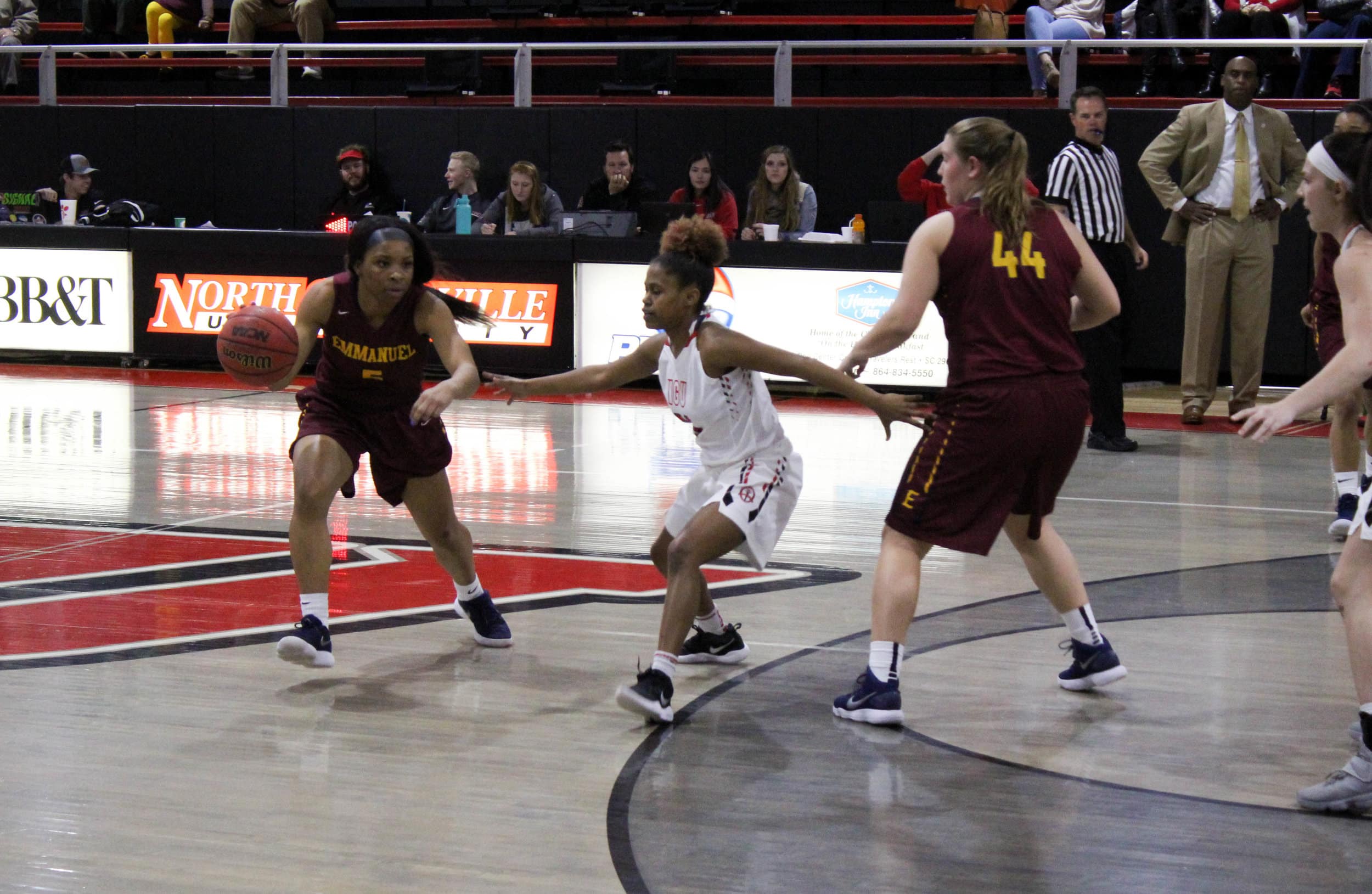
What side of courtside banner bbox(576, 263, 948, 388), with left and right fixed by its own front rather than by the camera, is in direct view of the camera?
front

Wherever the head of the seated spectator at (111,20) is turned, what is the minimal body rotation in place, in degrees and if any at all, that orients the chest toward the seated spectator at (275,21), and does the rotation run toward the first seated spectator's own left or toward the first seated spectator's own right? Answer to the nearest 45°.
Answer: approximately 45° to the first seated spectator's own left

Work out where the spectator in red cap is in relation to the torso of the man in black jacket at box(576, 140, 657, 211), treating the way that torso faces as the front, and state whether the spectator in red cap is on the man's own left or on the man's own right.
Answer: on the man's own right

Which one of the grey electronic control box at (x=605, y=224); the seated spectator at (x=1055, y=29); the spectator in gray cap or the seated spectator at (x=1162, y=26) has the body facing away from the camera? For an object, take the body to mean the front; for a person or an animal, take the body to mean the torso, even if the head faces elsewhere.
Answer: the grey electronic control box

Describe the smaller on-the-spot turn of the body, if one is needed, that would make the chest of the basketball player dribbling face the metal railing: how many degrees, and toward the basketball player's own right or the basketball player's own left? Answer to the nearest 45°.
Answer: approximately 180°

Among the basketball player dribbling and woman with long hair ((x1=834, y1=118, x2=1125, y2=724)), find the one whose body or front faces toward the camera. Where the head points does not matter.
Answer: the basketball player dribbling

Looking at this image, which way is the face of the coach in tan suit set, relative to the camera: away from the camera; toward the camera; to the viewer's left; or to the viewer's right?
toward the camera

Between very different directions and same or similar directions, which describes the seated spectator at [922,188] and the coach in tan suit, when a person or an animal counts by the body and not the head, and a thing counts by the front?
same or similar directions

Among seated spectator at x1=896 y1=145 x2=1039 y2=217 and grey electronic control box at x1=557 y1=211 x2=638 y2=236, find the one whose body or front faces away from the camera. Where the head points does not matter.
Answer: the grey electronic control box

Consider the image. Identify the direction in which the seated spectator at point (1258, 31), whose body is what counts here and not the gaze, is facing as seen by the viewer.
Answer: toward the camera

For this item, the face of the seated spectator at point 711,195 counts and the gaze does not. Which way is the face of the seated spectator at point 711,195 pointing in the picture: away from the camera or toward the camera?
toward the camera

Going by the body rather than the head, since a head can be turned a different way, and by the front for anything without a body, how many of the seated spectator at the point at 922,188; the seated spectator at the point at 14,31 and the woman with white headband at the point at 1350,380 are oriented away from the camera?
0

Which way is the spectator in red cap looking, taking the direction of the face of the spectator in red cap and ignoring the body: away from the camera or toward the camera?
toward the camera

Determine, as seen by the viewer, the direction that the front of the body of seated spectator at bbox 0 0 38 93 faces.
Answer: toward the camera

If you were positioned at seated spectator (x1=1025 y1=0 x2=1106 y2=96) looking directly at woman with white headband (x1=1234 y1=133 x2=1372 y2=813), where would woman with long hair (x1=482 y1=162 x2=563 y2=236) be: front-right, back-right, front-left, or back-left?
front-right
